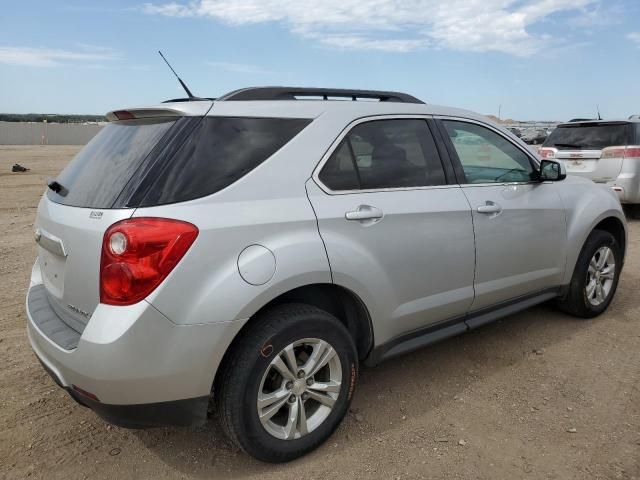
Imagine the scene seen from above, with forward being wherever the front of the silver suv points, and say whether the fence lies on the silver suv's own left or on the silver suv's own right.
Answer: on the silver suv's own left

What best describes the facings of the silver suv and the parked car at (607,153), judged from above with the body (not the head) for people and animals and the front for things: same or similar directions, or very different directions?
same or similar directions

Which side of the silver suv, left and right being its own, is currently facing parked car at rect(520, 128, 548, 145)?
front

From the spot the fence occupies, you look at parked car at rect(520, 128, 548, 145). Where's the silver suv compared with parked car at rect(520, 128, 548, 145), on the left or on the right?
right

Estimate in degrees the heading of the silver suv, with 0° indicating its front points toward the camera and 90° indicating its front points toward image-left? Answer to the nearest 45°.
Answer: approximately 225°

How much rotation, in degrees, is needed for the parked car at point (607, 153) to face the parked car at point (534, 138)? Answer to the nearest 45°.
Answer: approximately 45° to its left

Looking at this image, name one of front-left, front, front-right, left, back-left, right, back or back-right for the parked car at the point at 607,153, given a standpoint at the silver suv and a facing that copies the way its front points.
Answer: front

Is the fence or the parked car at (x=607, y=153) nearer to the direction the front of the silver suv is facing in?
the parked car

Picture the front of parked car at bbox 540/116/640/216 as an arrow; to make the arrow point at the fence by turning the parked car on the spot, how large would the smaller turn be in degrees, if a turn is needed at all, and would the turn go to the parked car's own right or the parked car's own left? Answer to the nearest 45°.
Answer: approximately 90° to the parked car's own left

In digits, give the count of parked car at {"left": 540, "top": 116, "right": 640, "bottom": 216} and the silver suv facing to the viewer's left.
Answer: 0

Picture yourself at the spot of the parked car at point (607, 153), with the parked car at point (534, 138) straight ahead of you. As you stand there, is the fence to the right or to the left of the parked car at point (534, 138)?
left

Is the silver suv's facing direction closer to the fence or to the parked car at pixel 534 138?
the parked car

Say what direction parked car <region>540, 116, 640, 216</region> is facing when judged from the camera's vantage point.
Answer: facing away from the viewer and to the right of the viewer

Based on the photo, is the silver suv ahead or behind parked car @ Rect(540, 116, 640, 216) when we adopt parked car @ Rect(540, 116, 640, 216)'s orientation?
behind
